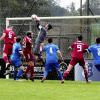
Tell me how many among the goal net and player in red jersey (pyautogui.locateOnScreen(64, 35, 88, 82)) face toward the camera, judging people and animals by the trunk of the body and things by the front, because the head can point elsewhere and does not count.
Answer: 1

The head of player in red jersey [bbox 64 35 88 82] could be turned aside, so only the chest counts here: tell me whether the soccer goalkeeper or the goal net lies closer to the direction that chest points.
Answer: the goal net

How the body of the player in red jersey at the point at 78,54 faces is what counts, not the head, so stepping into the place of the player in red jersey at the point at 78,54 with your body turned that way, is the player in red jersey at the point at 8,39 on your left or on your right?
on your left

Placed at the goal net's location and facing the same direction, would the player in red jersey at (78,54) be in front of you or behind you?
in front

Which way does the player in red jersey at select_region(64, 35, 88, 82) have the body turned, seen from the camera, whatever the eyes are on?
away from the camera
